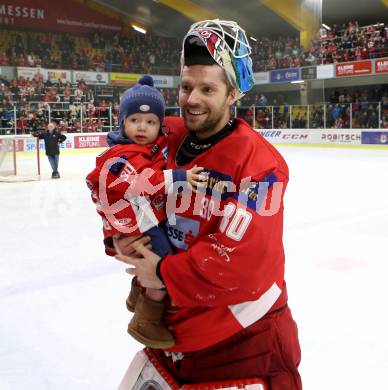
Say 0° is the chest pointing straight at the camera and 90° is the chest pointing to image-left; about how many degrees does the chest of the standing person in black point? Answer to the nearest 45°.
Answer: approximately 0°

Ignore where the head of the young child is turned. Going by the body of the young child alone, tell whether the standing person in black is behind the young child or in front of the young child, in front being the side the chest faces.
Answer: behind

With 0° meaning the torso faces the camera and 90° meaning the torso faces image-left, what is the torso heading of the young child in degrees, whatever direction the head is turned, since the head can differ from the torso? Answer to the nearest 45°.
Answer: approximately 315°

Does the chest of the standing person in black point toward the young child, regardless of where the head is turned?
yes
